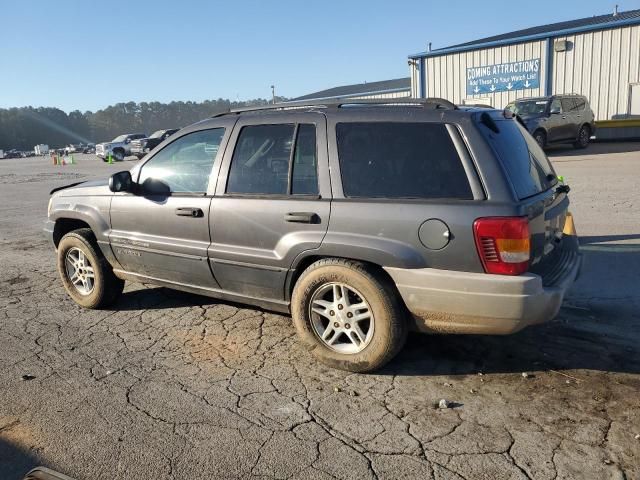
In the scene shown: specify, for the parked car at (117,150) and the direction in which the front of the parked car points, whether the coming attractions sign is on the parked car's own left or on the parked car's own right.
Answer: on the parked car's own left

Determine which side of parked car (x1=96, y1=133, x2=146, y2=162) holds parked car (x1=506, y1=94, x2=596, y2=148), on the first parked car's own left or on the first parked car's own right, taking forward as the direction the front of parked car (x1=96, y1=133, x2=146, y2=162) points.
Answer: on the first parked car's own left

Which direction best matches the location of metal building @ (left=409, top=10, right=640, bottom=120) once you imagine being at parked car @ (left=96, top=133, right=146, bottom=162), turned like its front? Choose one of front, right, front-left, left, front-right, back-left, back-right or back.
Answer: left

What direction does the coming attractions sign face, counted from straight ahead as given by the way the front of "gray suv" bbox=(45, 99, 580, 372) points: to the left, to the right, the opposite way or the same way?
to the left

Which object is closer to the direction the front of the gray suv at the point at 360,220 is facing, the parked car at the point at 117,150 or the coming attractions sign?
the parked car

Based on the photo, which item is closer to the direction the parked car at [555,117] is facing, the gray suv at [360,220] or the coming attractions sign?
the gray suv

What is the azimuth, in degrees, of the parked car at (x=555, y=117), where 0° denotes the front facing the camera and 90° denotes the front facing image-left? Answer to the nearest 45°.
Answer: approximately 45°

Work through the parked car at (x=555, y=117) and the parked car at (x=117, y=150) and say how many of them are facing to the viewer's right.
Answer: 0

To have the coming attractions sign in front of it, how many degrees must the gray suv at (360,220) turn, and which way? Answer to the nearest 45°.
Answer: approximately 45° to its right

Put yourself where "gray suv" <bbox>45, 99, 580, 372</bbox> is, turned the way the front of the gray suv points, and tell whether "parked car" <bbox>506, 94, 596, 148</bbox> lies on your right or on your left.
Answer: on your right

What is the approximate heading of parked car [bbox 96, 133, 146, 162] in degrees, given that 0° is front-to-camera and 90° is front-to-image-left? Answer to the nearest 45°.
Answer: approximately 45°

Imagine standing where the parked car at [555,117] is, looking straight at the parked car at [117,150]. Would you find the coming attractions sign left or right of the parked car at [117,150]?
right

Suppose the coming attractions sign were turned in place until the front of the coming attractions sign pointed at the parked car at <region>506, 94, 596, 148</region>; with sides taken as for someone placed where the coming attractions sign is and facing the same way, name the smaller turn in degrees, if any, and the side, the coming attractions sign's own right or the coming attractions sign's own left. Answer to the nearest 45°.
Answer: approximately 45° to the coming attractions sign's own left

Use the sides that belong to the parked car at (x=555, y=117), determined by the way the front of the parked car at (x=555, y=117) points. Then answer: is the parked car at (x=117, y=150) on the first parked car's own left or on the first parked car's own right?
on the first parked car's own right

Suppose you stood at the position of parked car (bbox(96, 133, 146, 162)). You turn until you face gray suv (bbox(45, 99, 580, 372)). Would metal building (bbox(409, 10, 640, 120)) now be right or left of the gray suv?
left

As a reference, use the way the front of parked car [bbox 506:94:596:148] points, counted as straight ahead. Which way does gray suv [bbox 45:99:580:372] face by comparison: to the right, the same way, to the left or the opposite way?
to the right

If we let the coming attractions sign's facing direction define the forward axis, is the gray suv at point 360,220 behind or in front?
in front
